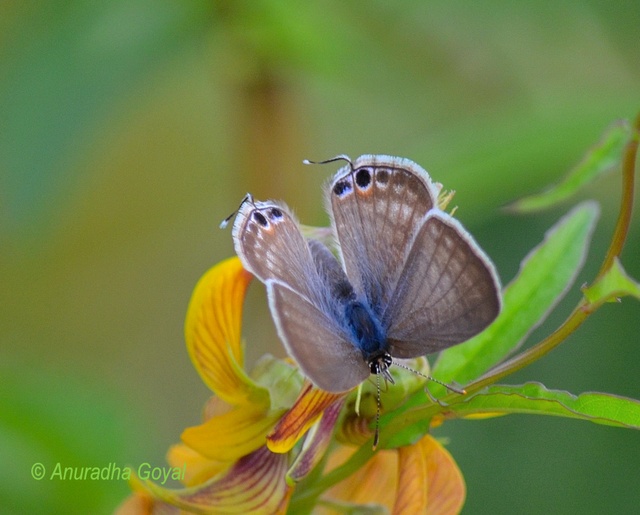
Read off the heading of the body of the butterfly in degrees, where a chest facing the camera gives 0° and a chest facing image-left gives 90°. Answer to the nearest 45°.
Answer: approximately 315°
